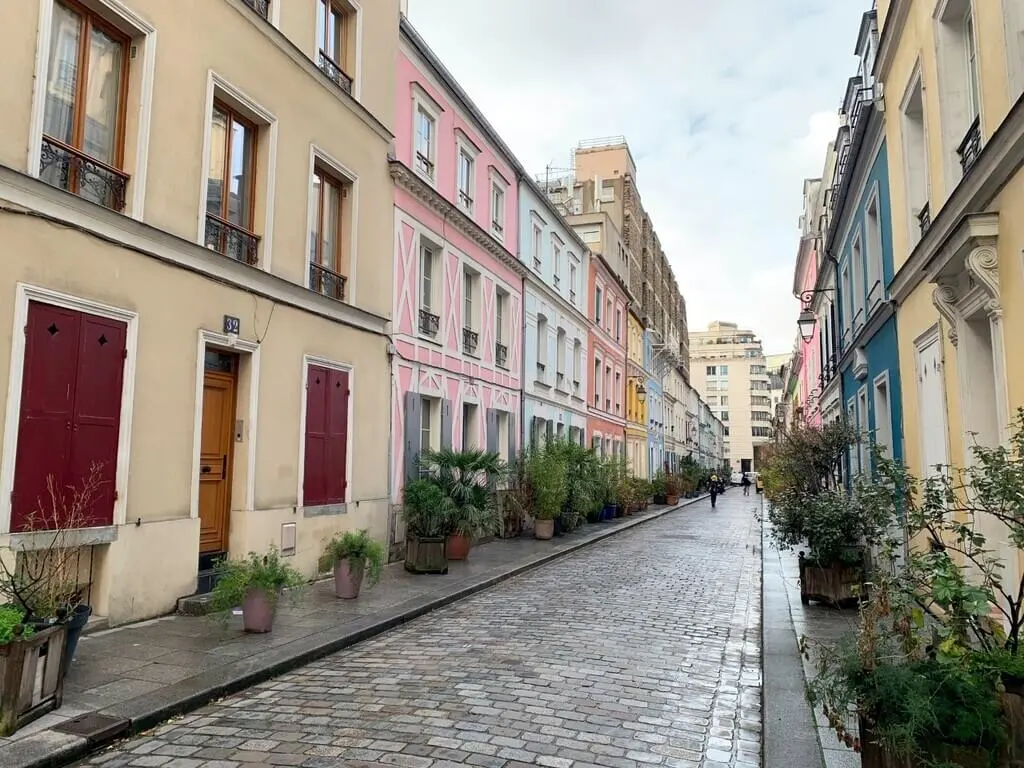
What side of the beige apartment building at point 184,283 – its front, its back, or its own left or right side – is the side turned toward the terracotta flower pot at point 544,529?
left

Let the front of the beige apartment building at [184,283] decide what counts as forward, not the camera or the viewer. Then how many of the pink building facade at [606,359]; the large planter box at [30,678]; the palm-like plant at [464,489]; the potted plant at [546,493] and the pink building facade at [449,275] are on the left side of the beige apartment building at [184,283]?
4

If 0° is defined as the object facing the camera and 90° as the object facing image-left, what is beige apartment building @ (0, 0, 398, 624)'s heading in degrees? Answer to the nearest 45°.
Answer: approximately 315°

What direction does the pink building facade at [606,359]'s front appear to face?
to the viewer's right

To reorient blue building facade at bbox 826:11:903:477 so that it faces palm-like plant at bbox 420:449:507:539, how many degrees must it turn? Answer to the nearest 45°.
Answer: approximately 45° to its left

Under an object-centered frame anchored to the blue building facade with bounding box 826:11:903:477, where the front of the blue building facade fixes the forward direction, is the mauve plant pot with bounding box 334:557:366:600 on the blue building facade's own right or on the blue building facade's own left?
on the blue building facade's own left

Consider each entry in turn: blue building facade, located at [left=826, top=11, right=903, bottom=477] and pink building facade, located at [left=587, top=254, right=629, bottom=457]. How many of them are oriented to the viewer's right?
1

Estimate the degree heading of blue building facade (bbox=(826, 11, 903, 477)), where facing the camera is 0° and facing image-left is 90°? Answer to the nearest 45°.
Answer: approximately 90°
